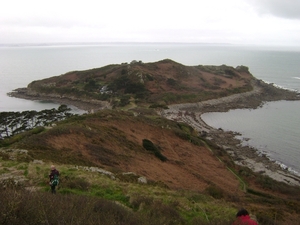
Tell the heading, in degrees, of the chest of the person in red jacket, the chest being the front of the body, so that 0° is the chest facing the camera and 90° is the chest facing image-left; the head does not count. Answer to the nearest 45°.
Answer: approximately 180°
